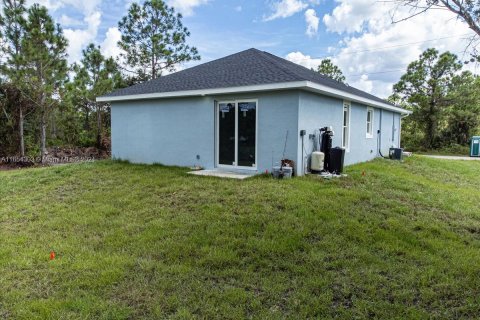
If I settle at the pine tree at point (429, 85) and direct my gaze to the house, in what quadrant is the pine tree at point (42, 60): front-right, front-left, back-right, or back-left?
front-right

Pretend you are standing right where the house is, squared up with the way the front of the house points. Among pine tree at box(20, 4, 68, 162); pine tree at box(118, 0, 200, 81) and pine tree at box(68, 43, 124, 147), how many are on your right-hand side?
0

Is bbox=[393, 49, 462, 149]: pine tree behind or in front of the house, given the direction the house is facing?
in front

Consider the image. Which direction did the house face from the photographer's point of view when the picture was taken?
facing away from the viewer and to the right of the viewer

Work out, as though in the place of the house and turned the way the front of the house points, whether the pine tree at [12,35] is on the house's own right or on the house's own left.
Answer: on the house's own left

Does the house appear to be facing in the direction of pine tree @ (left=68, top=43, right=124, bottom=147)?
no

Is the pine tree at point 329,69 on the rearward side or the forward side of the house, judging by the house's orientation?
on the forward side

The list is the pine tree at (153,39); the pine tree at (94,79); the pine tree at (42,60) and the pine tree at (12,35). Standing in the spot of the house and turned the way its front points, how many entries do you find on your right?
0

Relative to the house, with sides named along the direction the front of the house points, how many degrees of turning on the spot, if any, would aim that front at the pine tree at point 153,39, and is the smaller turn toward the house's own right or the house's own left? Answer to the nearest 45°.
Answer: approximately 90° to the house's own left

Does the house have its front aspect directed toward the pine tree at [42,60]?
no

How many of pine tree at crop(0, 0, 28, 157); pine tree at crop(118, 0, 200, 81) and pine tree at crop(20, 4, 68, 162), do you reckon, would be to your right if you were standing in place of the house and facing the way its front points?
0

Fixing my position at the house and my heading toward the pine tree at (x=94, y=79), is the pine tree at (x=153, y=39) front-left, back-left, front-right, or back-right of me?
front-right

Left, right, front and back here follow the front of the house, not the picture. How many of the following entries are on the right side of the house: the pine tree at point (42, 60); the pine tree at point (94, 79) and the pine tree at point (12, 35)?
0
